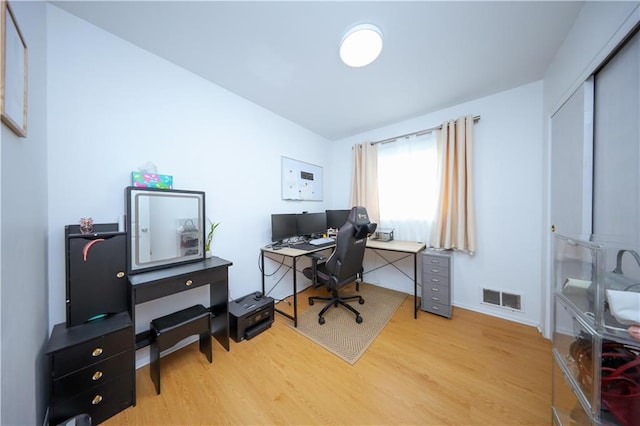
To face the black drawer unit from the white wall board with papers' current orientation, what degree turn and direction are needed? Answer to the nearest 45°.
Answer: approximately 90° to its right

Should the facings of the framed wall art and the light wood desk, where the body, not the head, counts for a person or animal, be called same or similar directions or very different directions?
very different directions

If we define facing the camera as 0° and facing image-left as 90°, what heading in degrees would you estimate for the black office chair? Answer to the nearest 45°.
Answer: approximately 135°

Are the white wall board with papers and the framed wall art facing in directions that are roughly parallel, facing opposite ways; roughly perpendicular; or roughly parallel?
roughly perpendicular

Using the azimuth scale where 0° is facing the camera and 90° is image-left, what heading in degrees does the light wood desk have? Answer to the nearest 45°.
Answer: approximately 0°

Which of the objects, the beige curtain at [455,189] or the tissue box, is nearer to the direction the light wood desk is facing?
the tissue box

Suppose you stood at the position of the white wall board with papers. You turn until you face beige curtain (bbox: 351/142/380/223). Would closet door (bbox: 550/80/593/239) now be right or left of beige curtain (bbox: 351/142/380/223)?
right

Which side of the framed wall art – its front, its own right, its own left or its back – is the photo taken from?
right

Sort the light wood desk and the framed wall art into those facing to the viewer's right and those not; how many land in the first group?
1

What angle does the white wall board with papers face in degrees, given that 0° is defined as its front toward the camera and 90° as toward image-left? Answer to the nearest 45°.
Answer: approximately 315°
